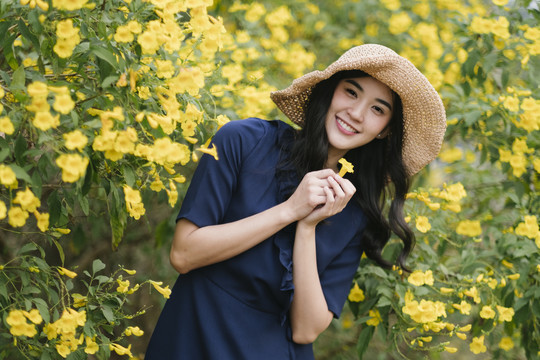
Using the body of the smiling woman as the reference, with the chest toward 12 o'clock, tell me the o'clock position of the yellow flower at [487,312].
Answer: The yellow flower is roughly at 10 o'clock from the smiling woman.

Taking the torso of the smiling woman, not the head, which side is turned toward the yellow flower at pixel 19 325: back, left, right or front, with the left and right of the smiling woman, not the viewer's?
right

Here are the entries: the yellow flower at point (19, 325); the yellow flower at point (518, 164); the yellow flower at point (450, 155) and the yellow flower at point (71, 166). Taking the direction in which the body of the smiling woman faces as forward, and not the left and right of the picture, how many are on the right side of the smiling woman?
2

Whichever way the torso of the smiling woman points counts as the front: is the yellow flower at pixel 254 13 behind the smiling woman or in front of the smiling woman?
behind

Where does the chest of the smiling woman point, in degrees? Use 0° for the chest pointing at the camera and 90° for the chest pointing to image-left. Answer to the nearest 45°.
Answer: approximately 315°

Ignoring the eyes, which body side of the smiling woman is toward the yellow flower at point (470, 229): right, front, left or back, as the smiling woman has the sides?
left

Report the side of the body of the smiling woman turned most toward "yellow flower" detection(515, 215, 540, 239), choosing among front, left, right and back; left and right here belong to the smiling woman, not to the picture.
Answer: left

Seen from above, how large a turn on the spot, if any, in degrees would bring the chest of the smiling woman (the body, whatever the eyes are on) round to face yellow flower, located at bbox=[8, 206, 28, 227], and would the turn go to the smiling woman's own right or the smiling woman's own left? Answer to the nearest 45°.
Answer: approximately 90° to the smiling woman's own right

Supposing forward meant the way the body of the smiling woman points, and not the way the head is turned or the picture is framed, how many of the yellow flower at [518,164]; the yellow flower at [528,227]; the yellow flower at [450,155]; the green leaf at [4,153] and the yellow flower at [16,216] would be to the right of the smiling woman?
2
